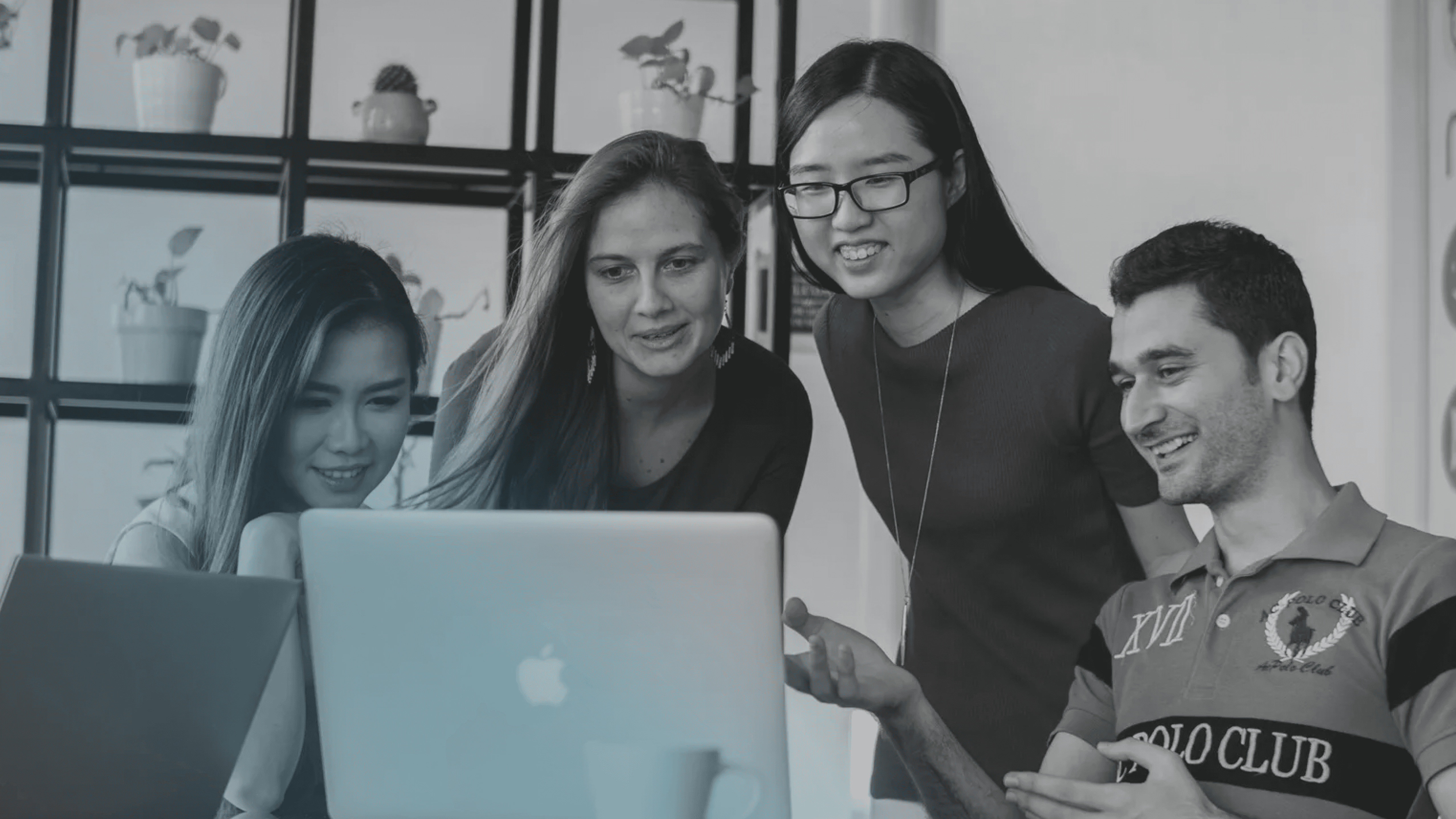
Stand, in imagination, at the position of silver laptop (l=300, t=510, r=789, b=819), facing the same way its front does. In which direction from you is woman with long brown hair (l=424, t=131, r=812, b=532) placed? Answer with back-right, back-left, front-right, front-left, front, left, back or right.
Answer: front

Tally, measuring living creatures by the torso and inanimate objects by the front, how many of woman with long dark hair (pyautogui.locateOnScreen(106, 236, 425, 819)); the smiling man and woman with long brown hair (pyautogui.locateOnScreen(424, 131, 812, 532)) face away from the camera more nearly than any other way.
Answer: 0

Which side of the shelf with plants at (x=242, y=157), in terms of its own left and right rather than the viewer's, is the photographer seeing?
front

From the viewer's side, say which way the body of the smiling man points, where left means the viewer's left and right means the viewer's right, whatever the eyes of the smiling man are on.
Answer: facing the viewer and to the left of the viewer

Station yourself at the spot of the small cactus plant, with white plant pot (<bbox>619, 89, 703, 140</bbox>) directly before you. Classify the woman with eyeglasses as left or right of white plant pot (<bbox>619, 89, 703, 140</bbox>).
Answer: right

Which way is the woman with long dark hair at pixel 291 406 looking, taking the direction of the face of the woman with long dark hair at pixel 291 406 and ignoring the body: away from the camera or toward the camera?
toward the camera

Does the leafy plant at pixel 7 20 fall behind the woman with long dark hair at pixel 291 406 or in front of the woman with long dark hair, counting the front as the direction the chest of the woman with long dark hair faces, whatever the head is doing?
behind

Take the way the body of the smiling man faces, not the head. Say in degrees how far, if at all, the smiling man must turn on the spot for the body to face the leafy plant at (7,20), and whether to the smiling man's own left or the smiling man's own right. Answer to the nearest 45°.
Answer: approximately 45° to the smiling man's own right

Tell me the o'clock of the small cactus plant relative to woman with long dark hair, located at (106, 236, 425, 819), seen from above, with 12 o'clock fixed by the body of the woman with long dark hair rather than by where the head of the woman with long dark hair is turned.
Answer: The small cactus plant is roughly at 8 o'clock from the woman with long dark hair.

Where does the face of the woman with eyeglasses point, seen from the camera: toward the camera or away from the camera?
toward the camera

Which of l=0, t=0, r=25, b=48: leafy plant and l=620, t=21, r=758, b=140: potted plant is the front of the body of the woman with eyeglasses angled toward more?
the leafy plant

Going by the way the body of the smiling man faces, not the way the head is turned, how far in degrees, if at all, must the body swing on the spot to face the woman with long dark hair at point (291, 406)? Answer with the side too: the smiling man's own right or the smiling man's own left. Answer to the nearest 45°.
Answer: approximately 45° to the smiling man's own right

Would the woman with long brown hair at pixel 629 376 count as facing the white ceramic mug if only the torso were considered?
yes

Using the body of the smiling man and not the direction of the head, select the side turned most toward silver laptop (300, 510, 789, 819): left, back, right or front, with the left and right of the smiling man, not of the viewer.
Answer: front

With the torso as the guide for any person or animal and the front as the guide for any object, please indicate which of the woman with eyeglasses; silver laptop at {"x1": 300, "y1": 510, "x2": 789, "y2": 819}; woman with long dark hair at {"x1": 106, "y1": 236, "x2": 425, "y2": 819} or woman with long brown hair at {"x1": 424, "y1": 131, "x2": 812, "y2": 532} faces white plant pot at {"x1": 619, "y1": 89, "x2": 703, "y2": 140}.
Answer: the silver laptop

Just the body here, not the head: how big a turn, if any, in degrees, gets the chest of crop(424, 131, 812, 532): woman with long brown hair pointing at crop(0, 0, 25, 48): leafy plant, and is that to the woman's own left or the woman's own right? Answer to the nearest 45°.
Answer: approximately 135° to the woman's own right

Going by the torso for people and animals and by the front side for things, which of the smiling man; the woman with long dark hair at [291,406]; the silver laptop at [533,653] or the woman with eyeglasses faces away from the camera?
the silver laptop

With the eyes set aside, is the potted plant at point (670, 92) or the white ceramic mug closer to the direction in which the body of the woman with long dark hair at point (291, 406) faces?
the white ceramic mug

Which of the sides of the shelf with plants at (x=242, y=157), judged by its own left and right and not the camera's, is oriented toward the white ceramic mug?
front

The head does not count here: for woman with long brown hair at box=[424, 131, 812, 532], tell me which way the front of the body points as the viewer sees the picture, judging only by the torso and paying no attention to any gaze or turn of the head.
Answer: toward the camera

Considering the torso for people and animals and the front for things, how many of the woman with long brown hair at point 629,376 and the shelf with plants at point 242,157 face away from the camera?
0

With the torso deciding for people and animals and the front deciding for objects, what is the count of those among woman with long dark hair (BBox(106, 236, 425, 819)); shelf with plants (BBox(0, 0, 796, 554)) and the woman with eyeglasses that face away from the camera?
0

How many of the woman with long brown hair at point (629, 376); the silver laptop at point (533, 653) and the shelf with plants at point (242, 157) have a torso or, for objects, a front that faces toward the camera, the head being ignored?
2

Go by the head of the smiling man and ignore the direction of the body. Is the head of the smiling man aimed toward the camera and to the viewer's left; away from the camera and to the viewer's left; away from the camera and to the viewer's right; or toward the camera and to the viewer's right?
toward the camera and to the viewer's left
